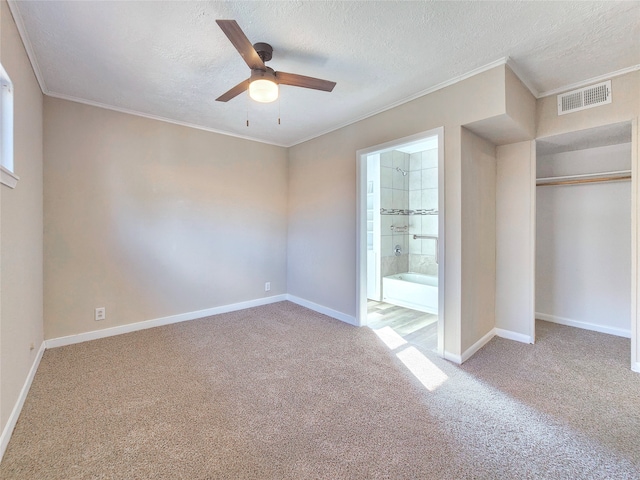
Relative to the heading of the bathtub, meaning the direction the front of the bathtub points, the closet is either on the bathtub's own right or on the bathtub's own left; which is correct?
on the bathtub's own left

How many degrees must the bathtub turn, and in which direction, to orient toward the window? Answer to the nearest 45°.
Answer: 0° — it already faces it

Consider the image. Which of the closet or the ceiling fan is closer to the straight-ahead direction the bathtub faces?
the ceiling fan

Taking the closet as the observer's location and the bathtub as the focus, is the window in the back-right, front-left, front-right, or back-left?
front-left

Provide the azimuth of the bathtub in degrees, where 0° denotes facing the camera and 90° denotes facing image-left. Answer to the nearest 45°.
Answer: approximately 45°

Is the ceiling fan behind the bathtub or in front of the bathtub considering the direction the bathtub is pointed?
in front
